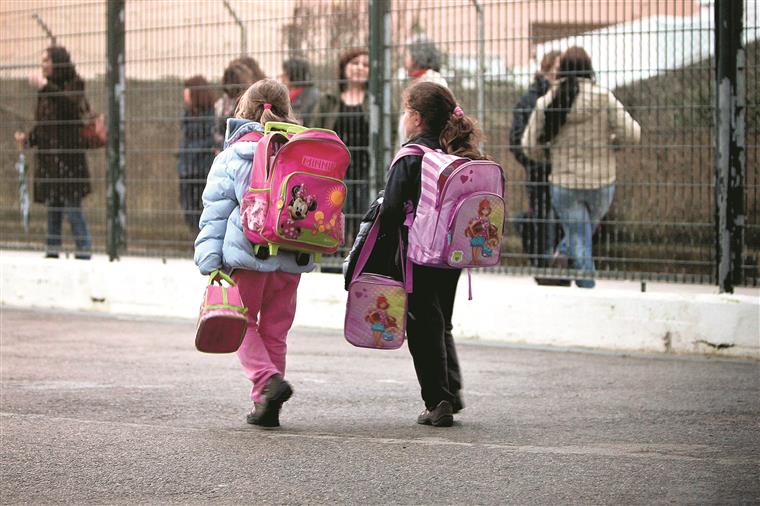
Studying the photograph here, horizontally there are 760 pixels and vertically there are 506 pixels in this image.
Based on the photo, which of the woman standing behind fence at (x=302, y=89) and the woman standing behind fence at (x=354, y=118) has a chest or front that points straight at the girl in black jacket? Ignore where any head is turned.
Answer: the woman standing behind fence at (x=354, y=118)

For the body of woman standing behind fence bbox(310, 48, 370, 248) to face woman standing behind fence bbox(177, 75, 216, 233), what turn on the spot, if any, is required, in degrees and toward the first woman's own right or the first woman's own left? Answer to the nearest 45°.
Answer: approximately 135° to the first woman's own right

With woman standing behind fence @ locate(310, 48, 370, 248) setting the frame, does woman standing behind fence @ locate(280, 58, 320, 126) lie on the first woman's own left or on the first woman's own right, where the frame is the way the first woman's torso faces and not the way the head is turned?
on the first woman's own right

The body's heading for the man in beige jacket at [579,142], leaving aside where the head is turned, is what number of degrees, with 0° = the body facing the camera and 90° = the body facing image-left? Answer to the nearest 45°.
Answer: approximately 180°

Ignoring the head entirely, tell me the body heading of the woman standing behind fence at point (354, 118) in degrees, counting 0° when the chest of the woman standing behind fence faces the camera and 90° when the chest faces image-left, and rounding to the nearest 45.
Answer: approximately 0°

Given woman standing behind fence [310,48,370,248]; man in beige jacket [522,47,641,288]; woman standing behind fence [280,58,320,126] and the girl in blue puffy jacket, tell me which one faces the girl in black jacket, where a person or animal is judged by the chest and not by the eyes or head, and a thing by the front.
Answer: woman standing behind fence [310,48,370,248]

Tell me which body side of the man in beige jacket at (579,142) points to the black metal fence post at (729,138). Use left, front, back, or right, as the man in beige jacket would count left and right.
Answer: right
